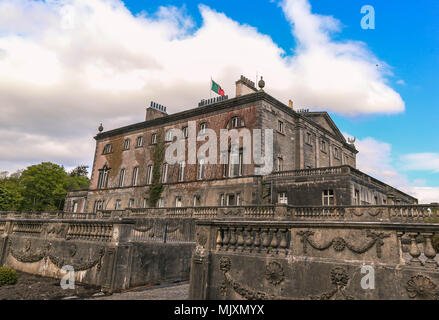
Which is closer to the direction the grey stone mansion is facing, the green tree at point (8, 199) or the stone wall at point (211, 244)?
the stone wall
